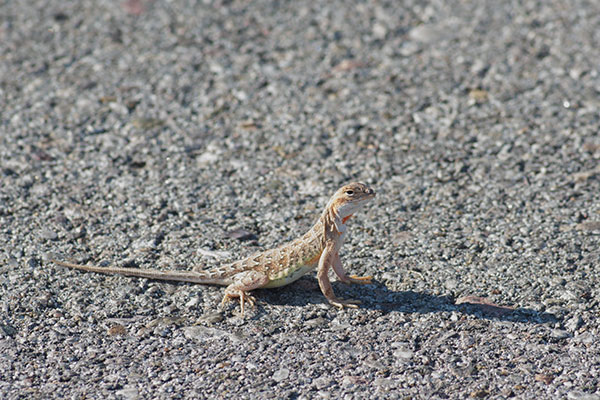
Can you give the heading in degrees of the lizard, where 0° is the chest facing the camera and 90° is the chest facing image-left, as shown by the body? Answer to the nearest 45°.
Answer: approximately 270°
